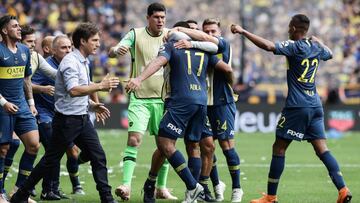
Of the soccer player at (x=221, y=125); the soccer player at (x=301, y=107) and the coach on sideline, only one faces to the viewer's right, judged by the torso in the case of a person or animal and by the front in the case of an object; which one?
the coach on sideline

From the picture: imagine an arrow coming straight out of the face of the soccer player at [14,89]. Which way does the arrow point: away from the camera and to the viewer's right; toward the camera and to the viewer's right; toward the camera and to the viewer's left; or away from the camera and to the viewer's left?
toward the camera and to the viewer's right

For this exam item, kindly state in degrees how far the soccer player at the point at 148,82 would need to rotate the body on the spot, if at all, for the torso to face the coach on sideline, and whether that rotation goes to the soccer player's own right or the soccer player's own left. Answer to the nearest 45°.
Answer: approximately 90° to the soccer player's own right

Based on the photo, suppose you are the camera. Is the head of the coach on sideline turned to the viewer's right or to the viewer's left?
to the viewer's right

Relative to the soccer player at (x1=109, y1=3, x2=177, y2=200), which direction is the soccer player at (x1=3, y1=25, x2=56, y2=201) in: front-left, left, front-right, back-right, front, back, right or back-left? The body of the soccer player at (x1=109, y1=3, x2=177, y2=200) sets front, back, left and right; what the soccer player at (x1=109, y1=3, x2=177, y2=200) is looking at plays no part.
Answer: back-right

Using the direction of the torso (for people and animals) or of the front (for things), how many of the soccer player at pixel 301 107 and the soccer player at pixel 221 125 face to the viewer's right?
0

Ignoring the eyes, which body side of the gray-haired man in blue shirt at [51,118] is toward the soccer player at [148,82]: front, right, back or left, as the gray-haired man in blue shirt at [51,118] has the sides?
front

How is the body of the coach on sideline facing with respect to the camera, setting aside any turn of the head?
to the viewer's right

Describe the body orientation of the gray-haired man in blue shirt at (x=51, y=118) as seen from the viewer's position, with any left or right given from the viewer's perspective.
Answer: facing the viewer and to the right of the viewer

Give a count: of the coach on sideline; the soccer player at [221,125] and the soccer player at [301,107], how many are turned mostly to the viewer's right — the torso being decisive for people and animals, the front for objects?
1

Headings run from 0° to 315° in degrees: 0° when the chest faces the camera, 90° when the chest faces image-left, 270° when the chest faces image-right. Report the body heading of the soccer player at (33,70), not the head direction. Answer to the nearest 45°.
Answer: approximately 315°

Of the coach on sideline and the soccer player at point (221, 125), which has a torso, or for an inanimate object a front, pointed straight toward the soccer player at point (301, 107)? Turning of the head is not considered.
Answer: the coach on sideline
